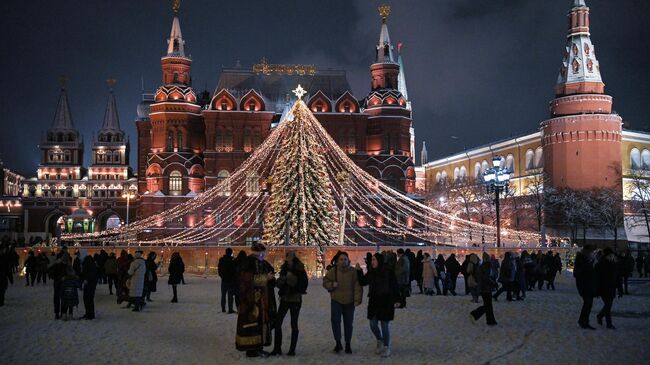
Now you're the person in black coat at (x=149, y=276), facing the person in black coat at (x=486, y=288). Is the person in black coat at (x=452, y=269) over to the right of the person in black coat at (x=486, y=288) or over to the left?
left

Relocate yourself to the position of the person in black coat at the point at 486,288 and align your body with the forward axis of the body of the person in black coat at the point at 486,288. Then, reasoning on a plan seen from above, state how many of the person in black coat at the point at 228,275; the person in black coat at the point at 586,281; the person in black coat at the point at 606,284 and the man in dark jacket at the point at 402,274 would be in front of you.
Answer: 2

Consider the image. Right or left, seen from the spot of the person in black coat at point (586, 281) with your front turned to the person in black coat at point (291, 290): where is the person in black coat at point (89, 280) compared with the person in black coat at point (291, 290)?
right
